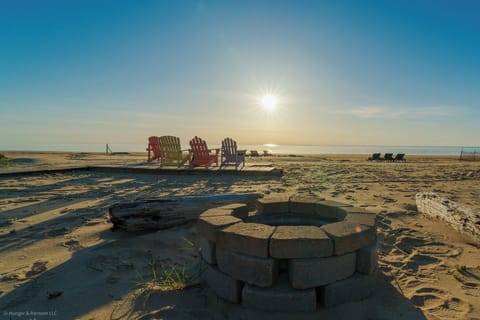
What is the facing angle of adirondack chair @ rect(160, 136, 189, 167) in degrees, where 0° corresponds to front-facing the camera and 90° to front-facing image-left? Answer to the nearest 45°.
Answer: approximately 225°

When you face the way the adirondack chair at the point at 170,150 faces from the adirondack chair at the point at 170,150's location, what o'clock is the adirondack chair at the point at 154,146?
the adirondack chair at the point at 154,146 is roughly at 10 o'clock from the adirondack chair at the point at 170,150.

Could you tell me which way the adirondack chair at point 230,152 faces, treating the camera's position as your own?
facing away from the viewer and to the right of the viewer

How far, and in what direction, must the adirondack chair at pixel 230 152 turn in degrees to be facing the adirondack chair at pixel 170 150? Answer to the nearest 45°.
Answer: approximately 135° to its left

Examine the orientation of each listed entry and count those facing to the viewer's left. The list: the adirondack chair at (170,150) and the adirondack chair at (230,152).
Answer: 0

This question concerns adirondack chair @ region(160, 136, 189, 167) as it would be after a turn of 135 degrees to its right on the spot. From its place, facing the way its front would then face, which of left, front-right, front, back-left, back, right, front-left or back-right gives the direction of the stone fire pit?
front

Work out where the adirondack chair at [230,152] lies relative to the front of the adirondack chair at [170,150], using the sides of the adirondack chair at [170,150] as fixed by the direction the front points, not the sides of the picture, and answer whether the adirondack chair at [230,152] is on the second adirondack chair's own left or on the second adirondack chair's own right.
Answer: on the second adirondack chair's own right

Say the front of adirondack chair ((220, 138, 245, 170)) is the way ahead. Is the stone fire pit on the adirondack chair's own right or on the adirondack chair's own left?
on the adirondack chair's own right

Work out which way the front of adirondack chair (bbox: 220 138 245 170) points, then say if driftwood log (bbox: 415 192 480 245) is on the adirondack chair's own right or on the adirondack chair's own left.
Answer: on the adirondack chair's own right

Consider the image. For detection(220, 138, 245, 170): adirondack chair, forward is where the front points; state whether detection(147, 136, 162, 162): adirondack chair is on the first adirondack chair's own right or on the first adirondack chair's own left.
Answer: on the first adirondack chair's own left
